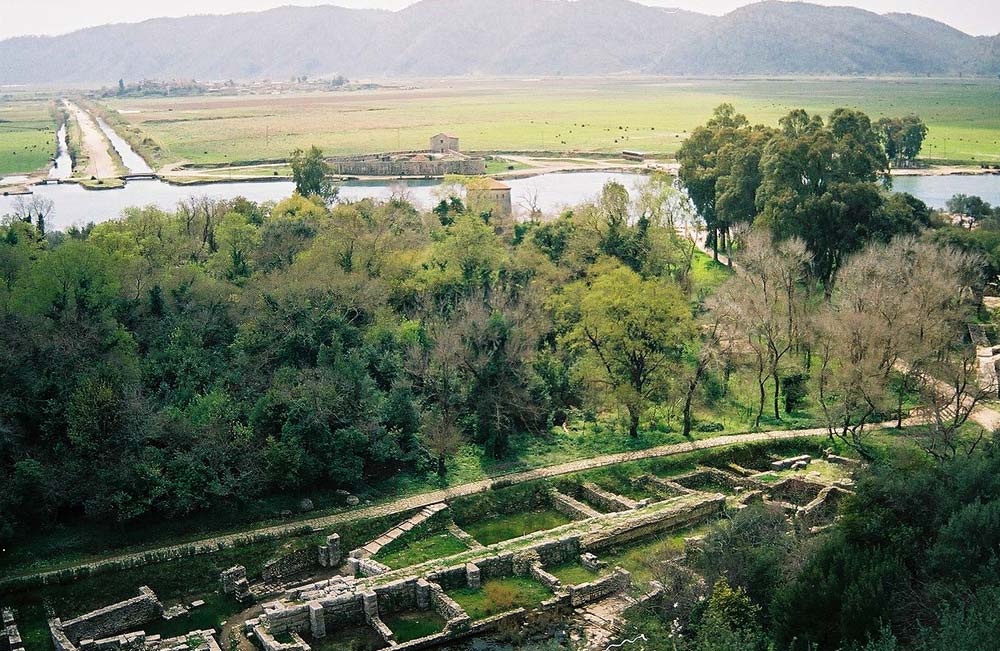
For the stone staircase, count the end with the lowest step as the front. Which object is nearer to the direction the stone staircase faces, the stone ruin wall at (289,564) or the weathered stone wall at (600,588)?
the stone ruin wall

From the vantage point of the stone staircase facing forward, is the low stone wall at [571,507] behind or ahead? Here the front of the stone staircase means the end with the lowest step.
behind

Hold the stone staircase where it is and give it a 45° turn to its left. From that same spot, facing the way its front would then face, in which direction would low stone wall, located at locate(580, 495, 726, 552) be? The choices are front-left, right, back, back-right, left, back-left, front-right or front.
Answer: left

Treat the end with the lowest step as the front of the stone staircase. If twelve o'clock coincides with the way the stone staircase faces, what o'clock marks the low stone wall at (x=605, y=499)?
The low stone wall is roughly at 7 o'clock from the stone staircase.

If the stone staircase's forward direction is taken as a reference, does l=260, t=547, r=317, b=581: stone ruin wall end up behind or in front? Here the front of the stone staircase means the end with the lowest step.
in front

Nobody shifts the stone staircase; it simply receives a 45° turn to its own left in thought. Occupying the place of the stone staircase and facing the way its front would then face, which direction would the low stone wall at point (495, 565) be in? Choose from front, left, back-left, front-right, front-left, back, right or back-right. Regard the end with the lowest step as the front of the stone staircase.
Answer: front-left

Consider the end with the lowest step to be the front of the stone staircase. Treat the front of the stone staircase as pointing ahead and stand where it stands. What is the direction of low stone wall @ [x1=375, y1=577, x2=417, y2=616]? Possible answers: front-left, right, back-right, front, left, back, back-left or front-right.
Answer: front-left

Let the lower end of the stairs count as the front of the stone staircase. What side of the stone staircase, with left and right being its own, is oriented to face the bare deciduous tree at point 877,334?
back

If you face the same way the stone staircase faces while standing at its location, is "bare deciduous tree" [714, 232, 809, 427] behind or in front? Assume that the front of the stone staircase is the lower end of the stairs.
behind

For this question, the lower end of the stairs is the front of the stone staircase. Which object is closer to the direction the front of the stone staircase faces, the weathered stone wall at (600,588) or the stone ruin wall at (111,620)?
the stone ruin wall

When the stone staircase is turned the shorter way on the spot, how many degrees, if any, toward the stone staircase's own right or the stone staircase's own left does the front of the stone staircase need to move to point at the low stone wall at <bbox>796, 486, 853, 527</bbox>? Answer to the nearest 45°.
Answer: approximately 135° to the stone staircase's own left

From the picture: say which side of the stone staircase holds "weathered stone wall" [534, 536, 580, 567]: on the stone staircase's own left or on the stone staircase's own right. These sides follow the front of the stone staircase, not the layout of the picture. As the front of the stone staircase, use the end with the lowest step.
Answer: on the stone staircase's own left

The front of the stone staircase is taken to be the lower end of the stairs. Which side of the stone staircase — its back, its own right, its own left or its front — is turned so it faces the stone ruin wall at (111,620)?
front

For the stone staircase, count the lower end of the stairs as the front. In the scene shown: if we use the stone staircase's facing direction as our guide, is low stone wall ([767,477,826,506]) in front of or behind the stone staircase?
behind

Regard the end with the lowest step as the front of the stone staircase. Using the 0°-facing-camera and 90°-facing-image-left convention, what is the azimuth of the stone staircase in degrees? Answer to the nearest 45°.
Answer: approximately 45°
